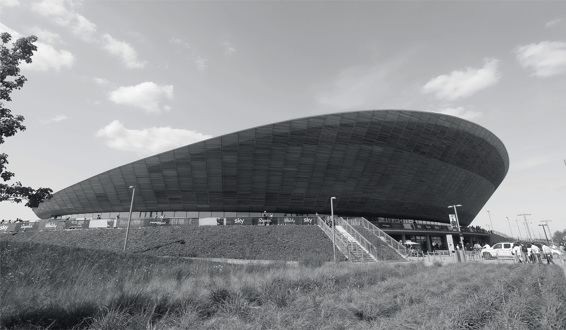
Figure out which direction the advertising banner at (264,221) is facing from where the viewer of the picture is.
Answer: facing the viewer

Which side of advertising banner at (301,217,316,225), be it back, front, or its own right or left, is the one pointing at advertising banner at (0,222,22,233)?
right

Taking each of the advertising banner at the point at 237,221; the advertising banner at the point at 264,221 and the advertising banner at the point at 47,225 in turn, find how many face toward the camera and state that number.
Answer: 3

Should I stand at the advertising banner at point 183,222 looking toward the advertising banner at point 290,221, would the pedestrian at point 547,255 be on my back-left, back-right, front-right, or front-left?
front-right

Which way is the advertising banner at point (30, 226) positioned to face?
toward the camera

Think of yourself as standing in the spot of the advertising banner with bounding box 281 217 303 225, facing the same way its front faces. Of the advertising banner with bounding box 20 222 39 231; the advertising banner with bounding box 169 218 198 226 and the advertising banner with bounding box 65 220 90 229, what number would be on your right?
3

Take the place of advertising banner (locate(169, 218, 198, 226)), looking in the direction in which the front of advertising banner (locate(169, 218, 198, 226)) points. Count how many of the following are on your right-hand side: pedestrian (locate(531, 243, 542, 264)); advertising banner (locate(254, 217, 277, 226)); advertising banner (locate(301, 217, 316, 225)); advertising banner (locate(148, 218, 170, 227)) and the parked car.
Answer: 1

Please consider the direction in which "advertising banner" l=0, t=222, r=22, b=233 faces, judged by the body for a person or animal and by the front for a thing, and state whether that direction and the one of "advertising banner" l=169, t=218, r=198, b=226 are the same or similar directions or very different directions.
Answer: same or similar directions

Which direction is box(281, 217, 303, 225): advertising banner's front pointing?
toward the camera

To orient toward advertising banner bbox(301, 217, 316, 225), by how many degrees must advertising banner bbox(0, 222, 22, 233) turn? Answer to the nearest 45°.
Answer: approximately 45° to its left

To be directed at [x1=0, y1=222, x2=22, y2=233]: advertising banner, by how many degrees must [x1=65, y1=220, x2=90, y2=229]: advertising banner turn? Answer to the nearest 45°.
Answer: approximately 135° to its right

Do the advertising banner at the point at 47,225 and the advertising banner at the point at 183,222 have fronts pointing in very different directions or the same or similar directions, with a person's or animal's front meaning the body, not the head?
same or similar directions

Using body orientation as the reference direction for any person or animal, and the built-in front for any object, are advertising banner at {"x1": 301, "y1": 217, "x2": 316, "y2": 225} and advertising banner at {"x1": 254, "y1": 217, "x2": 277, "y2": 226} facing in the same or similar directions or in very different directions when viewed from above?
same or similar directions

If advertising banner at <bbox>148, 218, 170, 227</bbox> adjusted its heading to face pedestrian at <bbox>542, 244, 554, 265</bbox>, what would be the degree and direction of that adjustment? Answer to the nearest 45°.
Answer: approximately 45° to its left

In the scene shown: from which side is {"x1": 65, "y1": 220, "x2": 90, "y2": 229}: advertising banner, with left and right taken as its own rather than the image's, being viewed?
front

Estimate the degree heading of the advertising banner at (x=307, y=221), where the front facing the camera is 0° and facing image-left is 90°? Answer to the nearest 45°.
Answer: approximately 0°

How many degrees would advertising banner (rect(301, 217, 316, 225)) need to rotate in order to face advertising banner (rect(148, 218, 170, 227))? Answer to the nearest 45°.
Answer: approximately 90° to its right
